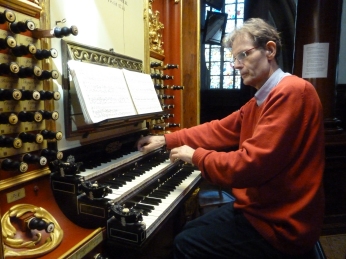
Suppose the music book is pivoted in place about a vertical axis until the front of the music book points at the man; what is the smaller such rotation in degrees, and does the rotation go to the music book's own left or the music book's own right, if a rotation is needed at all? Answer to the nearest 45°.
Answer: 0° — it already faces them

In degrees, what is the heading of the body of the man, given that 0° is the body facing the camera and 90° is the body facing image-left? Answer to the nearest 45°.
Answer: approximately 90°

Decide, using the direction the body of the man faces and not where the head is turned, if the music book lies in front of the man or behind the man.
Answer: in front

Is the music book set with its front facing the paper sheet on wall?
no

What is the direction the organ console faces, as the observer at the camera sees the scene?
facing the viewer and to the right of the viewer

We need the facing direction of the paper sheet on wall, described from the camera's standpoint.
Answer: facing the viewer

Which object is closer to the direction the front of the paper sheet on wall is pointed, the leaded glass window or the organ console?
the organ console

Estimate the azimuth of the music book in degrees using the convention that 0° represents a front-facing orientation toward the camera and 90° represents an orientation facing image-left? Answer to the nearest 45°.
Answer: approximately 315°

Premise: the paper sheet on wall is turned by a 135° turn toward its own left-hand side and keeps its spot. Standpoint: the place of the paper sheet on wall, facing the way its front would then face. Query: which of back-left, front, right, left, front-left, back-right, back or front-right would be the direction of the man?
back-right

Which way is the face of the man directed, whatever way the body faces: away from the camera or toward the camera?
toward the camera

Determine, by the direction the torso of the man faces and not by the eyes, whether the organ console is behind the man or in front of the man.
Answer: in front

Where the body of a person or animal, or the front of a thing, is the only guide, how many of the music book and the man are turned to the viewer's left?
1

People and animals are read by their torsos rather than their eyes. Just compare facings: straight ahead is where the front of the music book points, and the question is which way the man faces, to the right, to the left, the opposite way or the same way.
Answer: the opposite way

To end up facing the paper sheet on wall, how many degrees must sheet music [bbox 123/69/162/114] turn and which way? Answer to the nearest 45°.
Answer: approximately 90° to its left

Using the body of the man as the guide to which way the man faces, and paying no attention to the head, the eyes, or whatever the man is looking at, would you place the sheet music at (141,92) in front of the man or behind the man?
in front

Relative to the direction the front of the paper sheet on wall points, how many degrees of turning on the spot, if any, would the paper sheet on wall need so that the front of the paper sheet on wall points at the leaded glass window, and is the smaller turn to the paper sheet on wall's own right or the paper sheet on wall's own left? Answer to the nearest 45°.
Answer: approximately 135° to the paper sheet on wall's own right

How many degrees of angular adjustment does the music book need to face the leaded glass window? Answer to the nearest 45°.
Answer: approximately 90° to its left

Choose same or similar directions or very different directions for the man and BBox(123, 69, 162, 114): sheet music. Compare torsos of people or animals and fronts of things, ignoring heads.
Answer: very different directions
